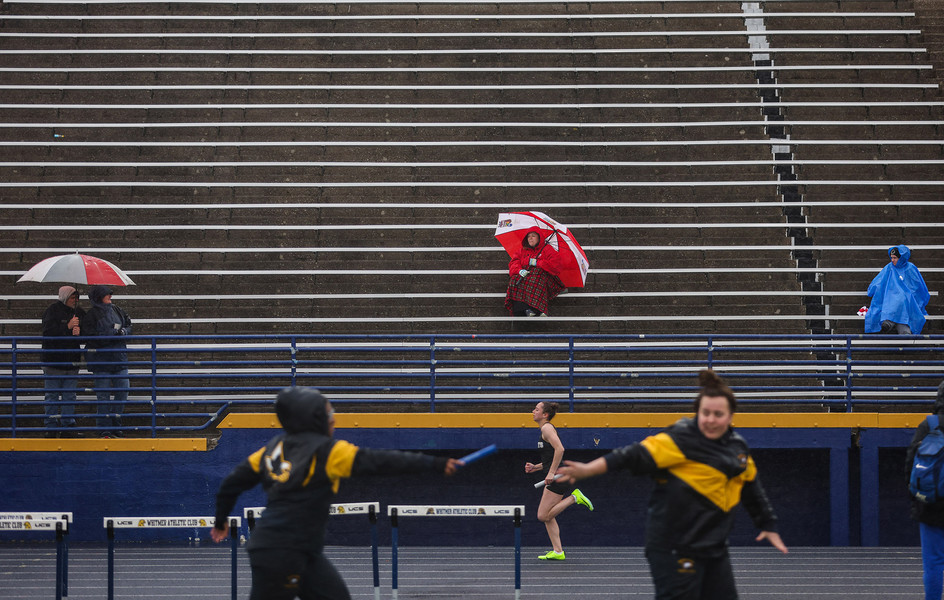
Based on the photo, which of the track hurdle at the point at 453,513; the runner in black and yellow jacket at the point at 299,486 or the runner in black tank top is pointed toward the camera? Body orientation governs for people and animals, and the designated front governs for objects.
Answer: the track hurdle

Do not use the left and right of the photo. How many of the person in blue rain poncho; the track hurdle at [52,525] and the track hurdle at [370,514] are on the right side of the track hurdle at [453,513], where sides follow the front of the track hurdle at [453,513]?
2

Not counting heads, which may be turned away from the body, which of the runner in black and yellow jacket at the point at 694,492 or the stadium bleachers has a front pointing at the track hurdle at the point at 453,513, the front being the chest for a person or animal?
the stadium bleachers

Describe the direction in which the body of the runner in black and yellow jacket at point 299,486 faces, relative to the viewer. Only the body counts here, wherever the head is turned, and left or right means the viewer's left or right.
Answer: facing away from the viewer and to the right of the viewer

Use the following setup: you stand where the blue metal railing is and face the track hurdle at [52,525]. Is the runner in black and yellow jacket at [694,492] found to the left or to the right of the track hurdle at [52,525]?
left

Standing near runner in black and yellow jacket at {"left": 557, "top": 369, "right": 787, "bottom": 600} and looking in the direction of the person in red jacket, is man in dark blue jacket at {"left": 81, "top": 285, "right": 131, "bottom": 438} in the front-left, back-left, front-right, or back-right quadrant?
front-left

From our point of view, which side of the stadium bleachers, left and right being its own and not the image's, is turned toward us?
front

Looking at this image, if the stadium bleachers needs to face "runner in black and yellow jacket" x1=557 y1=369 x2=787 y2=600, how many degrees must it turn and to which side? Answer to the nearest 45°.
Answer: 0° — it already faces them

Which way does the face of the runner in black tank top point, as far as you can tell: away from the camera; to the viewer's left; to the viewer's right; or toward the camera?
to the viewer's left

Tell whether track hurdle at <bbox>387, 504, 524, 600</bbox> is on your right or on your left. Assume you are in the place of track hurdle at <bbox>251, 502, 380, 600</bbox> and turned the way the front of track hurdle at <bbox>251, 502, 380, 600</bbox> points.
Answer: on your left

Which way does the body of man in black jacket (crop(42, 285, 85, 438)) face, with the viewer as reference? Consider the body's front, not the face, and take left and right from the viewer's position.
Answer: facing the viewer and to the right of the viewer

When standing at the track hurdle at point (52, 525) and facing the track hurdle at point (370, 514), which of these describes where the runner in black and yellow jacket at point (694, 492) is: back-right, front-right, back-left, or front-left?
front-right

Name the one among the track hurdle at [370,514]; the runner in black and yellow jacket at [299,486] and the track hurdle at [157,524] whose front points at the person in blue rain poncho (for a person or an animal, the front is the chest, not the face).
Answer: the runner in black and yellow jacket
